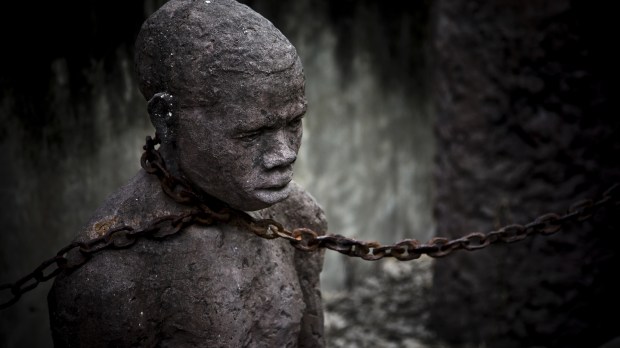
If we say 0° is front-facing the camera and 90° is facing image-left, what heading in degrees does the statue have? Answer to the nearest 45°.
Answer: approximately 315°
